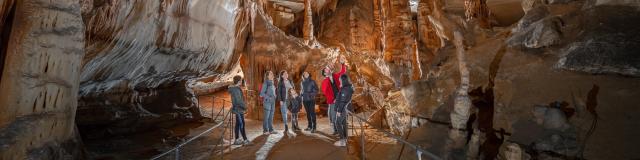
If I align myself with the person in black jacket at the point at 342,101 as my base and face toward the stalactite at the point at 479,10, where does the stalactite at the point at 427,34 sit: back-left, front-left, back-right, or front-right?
front-left

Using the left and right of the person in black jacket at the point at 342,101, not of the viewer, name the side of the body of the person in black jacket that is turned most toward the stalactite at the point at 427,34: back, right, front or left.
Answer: right
